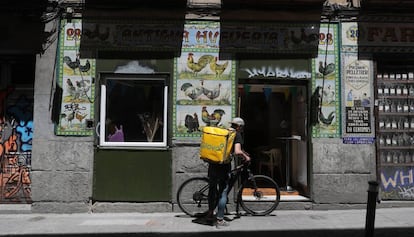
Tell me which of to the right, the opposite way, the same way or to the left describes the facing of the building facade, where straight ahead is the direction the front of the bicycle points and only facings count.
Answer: to the right

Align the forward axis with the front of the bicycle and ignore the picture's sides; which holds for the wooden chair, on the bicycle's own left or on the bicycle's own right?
on the bicycle's own left

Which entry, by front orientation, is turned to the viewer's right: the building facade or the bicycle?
the bicycle

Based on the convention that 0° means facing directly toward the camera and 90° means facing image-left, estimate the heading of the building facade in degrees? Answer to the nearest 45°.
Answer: approximately 0°

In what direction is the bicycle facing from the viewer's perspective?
to the viewer's right
